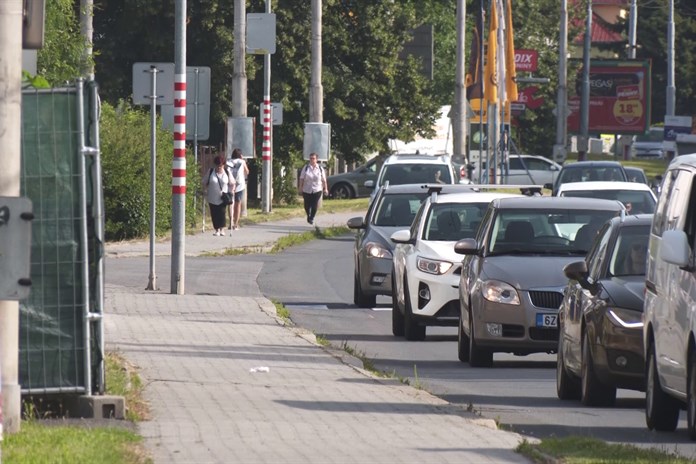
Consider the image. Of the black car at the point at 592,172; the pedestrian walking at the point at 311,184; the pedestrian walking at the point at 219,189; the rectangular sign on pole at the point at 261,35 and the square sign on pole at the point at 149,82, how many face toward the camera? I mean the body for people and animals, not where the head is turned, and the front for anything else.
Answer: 3

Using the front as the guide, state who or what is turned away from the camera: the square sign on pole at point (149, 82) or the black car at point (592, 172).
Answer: the square sign on pole

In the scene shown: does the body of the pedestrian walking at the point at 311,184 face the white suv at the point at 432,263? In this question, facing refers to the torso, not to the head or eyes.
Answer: yes

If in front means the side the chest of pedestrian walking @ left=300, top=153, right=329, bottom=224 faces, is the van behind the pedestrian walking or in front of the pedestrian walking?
in front

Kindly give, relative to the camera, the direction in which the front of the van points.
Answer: facing the viewer and to the right of the viewer

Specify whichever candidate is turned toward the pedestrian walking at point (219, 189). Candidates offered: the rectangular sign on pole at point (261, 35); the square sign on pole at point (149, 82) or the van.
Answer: the square sign on pole at point (149, 82)

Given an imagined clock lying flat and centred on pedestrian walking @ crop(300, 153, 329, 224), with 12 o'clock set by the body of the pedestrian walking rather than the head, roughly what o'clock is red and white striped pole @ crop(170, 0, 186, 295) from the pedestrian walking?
The red and white striped pole is roughly at 12 o'clock from the pedestrian walking.

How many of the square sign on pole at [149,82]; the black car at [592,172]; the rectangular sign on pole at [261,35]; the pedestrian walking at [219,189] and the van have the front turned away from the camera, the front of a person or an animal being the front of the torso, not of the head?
2

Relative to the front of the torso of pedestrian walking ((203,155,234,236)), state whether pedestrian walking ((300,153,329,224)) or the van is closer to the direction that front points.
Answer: the van

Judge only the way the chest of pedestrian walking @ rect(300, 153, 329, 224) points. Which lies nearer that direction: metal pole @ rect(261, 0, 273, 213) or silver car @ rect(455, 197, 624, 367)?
the silver car

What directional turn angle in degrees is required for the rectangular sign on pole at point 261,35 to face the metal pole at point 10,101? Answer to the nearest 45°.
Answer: approximately 180°

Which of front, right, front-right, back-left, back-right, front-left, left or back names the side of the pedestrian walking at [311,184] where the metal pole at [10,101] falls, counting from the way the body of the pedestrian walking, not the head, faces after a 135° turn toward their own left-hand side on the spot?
back-right

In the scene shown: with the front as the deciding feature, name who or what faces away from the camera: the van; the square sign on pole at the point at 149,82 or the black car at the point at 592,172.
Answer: the square sign on pole

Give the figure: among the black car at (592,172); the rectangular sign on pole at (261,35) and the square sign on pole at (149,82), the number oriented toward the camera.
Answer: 1

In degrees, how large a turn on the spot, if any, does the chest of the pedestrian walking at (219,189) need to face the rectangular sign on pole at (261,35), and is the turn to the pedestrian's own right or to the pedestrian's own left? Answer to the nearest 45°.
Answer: approximately 180°

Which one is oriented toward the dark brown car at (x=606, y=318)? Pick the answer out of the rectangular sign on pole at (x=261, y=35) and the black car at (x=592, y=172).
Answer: the black car at (x=592, y=172)
